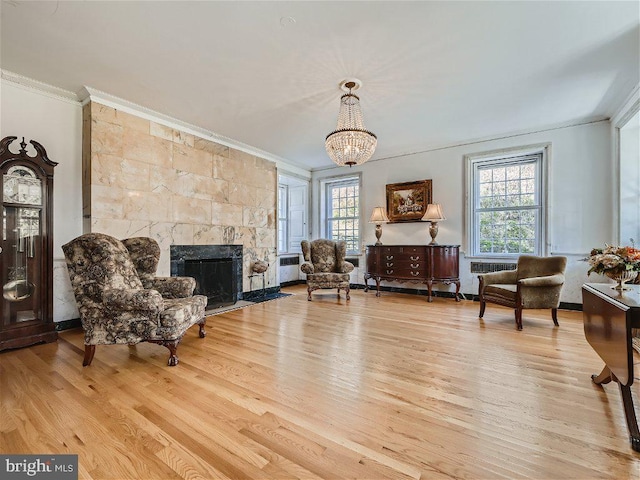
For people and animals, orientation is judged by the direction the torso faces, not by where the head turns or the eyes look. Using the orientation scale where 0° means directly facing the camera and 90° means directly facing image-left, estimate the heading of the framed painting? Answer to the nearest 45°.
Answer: approximately 0°

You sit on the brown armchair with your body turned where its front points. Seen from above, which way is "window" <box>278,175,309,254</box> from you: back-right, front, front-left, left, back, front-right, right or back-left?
front-right

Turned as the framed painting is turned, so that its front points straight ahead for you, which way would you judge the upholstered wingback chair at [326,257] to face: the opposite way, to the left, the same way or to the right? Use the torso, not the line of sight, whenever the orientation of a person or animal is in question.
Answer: the same way

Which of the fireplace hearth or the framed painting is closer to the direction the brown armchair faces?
the fireplace hearth

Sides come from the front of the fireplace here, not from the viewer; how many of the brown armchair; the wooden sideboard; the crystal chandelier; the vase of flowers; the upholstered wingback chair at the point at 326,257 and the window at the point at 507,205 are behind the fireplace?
0

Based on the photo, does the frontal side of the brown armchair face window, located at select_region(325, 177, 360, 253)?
no

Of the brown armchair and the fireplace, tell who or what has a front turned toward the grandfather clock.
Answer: the brown armchair

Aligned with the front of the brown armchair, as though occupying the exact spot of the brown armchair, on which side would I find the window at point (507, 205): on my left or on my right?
on my right

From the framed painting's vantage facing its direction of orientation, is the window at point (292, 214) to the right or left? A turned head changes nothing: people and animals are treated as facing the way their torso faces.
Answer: on its right

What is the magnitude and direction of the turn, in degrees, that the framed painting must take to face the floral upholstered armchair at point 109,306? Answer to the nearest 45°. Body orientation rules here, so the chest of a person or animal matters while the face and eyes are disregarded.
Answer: approximately 45° to its right

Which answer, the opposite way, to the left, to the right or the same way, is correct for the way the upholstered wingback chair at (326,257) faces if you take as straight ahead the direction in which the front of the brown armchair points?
to the left

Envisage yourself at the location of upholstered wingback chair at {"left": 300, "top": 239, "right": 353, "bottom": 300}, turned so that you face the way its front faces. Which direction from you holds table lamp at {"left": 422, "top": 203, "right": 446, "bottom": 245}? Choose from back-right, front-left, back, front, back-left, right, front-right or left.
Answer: left

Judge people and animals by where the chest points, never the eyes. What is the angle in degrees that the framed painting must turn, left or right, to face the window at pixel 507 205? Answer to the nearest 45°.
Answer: approximately 90° to its left

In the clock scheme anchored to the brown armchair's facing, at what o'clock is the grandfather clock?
The grandfather clock is roughly at 12 o'clock from the brown armchair.

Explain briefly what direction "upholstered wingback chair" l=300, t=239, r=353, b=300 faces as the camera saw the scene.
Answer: facing the viewer

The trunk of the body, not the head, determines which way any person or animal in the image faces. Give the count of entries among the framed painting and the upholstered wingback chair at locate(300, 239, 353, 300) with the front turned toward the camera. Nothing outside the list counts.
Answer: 2

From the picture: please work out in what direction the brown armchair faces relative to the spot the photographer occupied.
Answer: facing the viewer and to the left of the viewer
